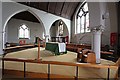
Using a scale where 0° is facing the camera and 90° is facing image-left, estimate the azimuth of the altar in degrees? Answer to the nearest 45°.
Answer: approximately 45°
